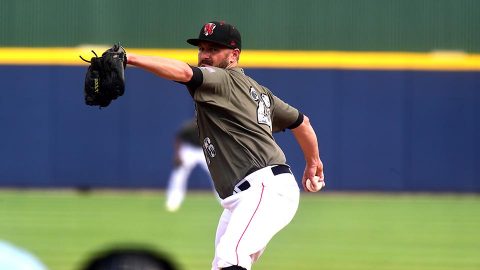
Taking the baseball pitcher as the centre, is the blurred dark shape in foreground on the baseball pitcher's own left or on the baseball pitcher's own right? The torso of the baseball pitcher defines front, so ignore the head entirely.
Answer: on the baseball pitcher's own left

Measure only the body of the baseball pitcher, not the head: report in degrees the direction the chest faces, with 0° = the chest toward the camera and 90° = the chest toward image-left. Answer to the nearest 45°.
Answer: approximately 90°

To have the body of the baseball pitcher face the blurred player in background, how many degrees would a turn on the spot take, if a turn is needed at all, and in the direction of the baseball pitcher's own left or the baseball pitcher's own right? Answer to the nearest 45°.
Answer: approximately 90° to the baseball pitcher's own right
